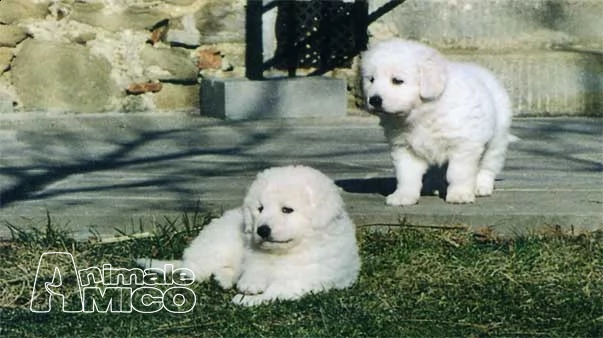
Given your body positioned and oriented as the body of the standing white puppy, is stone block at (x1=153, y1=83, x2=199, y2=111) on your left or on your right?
on your right

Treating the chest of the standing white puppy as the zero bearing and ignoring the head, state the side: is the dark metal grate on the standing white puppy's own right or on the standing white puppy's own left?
on the standing white puppy's own right

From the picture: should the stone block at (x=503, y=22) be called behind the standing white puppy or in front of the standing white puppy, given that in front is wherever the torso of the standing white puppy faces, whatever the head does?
behind

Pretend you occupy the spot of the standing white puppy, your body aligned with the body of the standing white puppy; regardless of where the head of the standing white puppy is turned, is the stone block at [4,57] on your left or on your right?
on your right

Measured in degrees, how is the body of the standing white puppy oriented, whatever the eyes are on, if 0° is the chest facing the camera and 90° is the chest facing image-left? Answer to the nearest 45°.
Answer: approximately 45°

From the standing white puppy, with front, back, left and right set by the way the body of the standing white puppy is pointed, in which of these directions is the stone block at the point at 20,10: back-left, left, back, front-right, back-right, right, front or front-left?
right

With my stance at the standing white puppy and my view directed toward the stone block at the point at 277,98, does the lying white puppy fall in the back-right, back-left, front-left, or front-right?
back-left
